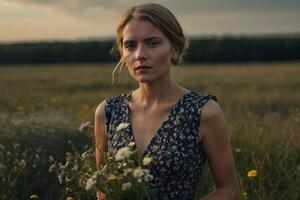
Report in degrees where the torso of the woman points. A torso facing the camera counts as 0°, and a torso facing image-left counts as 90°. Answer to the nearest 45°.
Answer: approximately 45°
